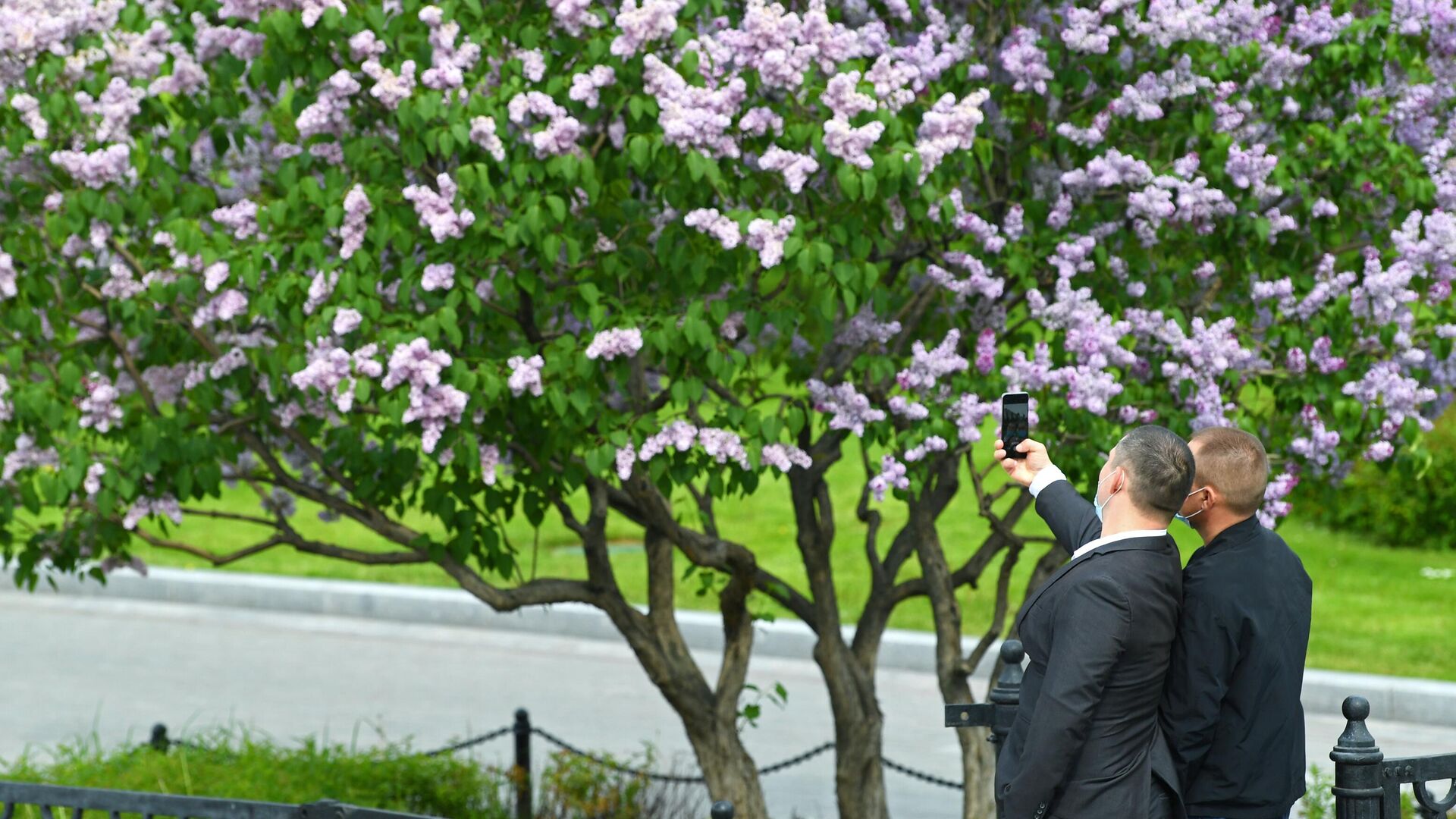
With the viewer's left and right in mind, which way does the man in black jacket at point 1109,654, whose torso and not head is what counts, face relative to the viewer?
facing away from the viewer and to the left of the viewer

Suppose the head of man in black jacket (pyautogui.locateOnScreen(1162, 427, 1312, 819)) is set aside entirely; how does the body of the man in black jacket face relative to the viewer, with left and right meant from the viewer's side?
facing away from the viewer and to the left of the viewer

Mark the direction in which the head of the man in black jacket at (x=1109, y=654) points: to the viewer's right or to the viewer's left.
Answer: to the viewer's left

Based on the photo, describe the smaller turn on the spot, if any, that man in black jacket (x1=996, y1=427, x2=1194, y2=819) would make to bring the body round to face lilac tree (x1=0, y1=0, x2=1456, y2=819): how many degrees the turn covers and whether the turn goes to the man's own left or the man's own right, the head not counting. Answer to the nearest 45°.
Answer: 0° — they already face it
